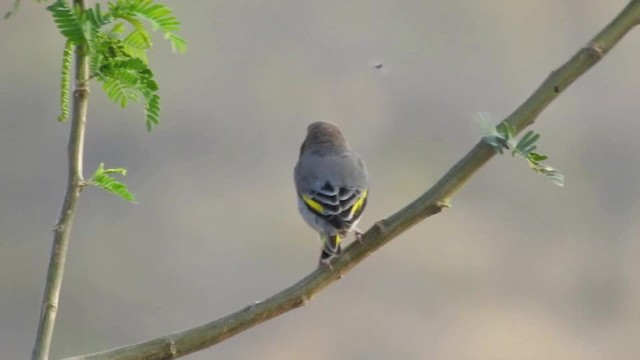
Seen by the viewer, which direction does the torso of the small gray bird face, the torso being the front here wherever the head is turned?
away from the camera

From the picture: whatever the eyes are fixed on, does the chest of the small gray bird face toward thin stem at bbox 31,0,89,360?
no
